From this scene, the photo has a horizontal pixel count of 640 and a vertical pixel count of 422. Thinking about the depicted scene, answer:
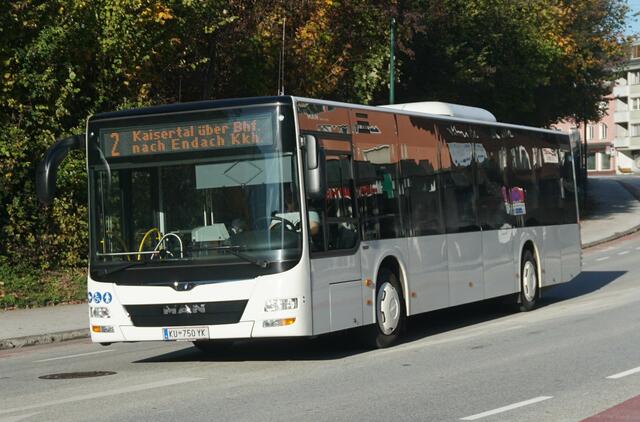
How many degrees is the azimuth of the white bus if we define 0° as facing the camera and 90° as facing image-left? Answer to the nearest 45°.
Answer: approximately 45°

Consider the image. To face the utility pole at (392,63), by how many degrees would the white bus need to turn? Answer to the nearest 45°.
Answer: approximately 135° to its right
